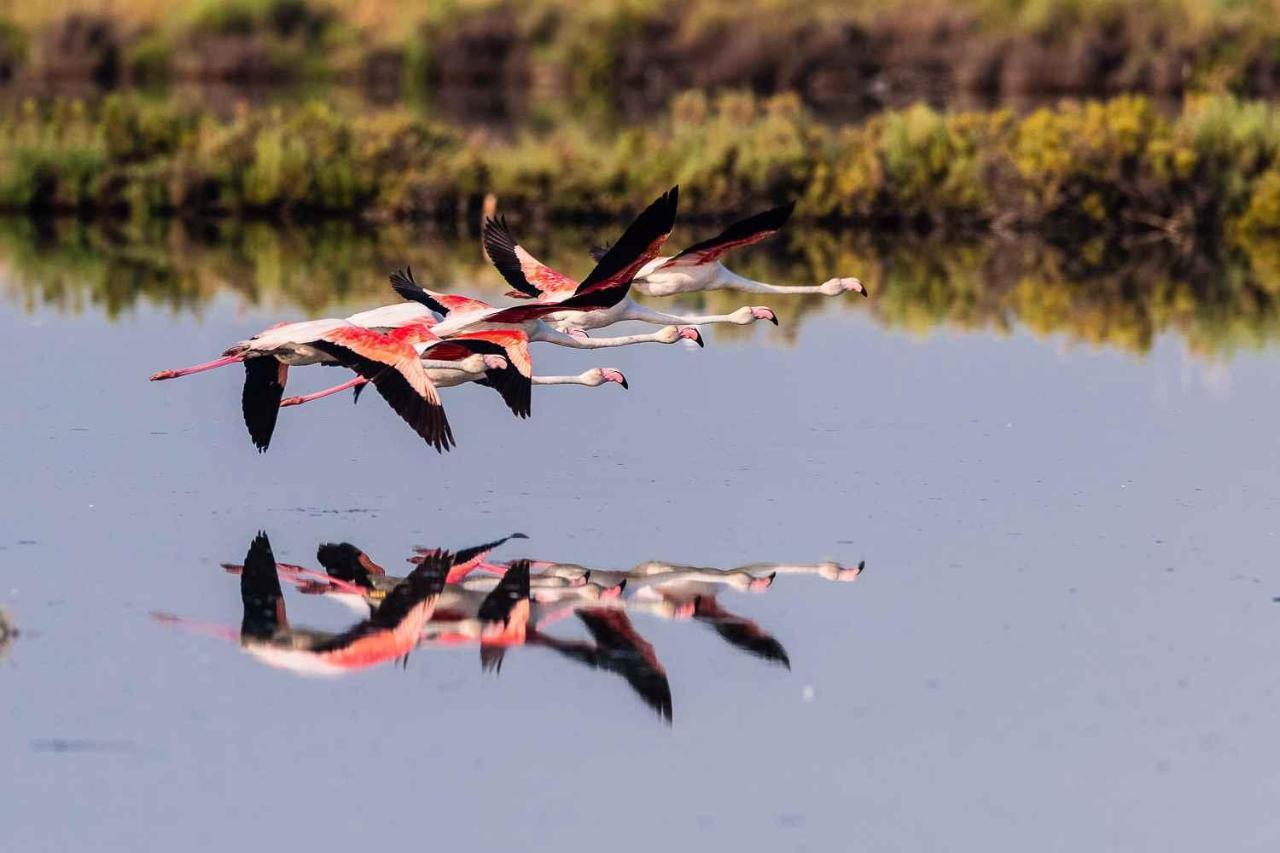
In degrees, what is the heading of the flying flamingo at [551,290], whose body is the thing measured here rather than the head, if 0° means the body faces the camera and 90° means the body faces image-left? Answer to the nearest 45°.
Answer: approximately 270°

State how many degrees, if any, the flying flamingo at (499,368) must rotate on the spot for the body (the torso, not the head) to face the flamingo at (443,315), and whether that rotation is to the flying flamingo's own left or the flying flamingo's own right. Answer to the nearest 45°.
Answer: approximately 135° to the flying flamingo's own left

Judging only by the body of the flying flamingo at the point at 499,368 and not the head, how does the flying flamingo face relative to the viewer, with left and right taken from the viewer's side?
facing to the right of the viewer

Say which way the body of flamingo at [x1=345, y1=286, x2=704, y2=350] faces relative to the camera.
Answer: to the viewer's right

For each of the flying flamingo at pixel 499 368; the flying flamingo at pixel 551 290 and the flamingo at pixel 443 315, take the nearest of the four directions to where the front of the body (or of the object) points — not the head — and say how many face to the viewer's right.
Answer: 3

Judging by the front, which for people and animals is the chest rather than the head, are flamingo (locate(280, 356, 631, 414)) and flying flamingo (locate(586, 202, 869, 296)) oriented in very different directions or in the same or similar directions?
same or similar directions

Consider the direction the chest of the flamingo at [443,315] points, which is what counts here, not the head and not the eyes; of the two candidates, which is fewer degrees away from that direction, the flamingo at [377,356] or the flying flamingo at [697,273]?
the flying flamingo

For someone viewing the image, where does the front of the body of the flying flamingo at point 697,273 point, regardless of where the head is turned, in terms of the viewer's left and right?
facing to the right of the viewer

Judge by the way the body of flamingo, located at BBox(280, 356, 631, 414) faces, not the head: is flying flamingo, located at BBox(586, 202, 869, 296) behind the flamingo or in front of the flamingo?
in front

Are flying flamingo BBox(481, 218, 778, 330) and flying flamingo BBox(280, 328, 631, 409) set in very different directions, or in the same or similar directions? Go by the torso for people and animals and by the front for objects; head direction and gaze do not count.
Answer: same or similar directions

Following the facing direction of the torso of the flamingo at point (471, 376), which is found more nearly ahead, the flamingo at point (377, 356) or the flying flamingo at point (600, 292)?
the flying flamingo

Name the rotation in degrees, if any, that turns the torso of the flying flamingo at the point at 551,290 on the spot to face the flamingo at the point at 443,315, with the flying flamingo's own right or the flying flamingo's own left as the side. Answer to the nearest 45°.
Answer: approximately 135° to the flying flamingo's own right
